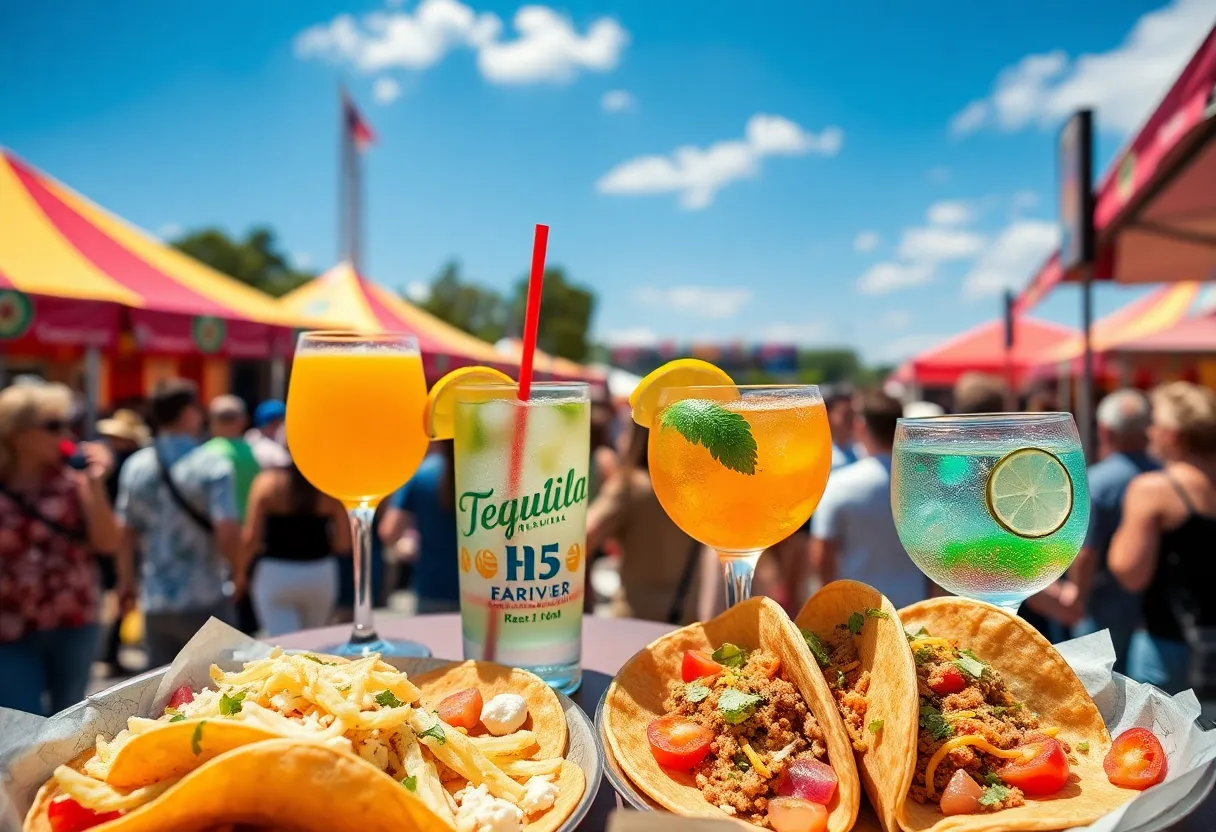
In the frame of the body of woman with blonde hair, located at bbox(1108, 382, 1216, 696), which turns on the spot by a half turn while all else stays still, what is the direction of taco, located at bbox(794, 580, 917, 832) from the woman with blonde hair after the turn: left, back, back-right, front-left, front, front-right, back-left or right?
front-right

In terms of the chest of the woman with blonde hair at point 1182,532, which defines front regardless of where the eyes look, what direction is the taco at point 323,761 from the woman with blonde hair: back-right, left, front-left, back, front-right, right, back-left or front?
back-left

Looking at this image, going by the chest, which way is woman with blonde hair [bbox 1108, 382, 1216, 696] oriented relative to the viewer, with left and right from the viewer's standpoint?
facing away from the viewer and to the left of the viewer

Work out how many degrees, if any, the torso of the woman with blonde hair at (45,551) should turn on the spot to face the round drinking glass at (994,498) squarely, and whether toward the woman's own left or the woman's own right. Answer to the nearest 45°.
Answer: approximately 45° to the woman's own right

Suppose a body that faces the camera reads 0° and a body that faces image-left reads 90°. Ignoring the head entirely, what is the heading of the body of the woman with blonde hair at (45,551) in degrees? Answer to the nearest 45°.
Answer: approximately 315°

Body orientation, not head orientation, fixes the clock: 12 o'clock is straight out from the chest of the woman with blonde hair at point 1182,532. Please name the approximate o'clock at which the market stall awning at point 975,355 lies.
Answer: The market stall awning is roughly at 1 o'clock from the woman with blonde hair.

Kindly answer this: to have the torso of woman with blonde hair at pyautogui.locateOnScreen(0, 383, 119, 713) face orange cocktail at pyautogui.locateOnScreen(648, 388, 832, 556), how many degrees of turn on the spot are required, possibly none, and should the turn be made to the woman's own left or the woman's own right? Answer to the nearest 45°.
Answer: approximately 45° to the woman's own right

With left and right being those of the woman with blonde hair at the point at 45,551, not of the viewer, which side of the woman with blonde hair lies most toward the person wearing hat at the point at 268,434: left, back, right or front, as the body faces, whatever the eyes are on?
left

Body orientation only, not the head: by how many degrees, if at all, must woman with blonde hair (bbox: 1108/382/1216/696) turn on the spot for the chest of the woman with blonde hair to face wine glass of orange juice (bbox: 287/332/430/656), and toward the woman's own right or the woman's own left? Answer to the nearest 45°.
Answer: approximately 135° to the woman's own left
